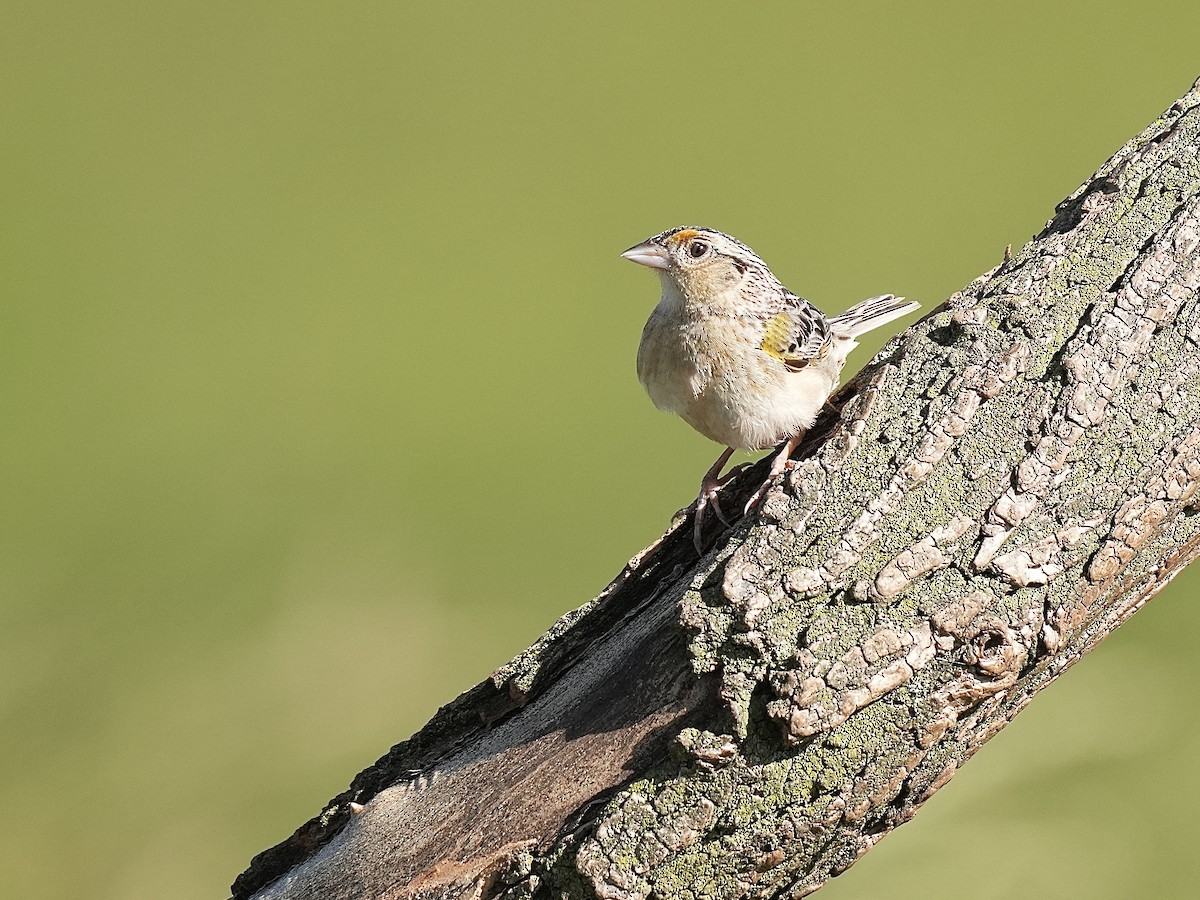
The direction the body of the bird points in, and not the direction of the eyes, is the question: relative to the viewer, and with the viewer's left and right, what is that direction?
facing the viewer and to the left of the viewer
